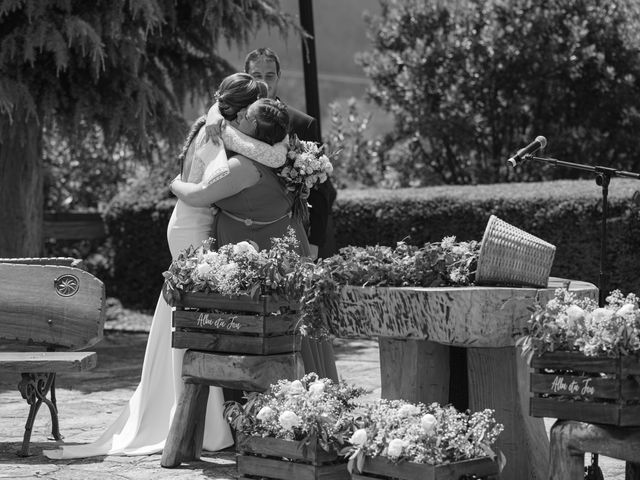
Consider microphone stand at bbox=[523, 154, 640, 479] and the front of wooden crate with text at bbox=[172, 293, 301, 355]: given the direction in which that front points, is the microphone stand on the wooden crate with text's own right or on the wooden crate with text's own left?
on the wooden crate with text's own left

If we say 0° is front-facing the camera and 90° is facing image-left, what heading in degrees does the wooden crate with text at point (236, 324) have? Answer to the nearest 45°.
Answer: approximately 45°

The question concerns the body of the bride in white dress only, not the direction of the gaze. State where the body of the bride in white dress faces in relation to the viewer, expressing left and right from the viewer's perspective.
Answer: facing to the right of the viewer

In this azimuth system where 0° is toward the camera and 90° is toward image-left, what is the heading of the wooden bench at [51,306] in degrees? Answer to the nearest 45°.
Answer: approximately 0°

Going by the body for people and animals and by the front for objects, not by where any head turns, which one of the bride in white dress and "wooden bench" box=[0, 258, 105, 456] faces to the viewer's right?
the bride in white dress

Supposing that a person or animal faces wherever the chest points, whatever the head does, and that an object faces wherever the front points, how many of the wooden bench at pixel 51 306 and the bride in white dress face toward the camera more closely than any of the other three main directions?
1

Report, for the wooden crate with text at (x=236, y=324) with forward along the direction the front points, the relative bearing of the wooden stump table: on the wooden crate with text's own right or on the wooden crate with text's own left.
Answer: on the wooden crate with text's own left

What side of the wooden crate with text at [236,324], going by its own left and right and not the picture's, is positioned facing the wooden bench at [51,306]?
right
